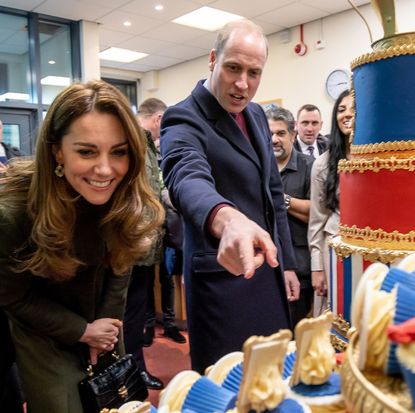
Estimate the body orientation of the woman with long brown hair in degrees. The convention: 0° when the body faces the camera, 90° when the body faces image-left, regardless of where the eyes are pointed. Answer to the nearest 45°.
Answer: approximately 315°

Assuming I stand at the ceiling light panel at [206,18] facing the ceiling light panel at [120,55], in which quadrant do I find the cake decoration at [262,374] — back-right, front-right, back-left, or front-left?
back-left

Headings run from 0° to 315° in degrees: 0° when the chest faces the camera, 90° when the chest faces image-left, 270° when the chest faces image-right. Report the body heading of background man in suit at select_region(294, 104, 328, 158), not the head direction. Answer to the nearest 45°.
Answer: approximately 0°

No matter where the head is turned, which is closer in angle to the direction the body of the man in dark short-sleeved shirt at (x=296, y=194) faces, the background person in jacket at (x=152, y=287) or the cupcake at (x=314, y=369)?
the cupcake

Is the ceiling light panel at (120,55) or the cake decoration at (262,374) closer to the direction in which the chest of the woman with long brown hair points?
the cake decoration

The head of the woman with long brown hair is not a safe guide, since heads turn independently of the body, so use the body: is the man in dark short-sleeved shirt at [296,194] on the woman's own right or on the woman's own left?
on the woman's own left

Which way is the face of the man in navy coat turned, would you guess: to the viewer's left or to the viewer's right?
to the viewer's right

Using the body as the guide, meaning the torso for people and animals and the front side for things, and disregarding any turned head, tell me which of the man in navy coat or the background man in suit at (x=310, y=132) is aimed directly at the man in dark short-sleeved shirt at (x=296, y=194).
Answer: the background man in suit at (x=310, y=132)
